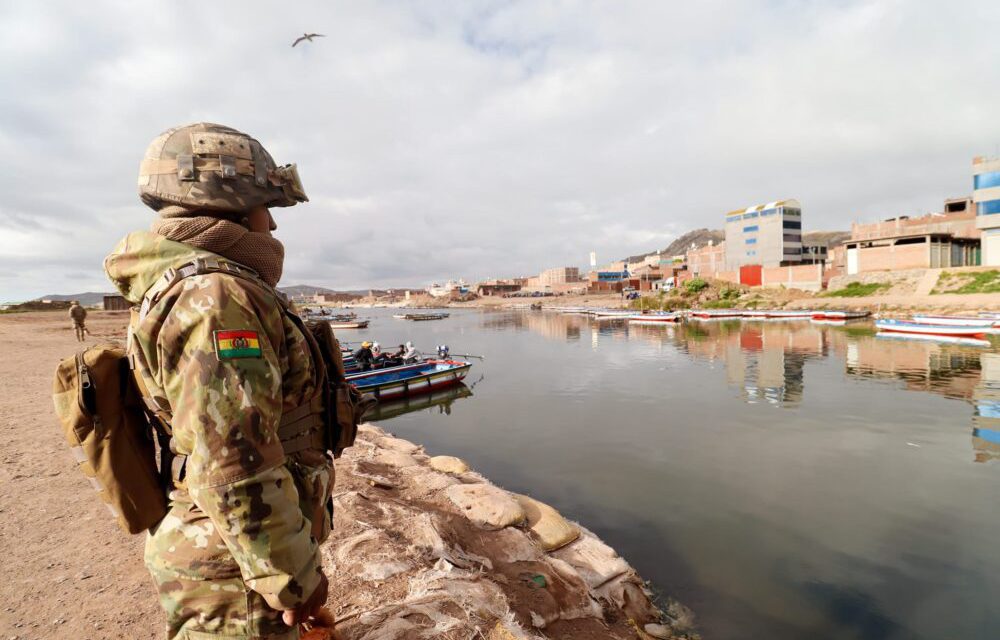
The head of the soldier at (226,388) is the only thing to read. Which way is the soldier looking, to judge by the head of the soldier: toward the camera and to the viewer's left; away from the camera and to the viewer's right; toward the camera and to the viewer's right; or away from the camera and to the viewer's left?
away from the camera and to the viewer's right

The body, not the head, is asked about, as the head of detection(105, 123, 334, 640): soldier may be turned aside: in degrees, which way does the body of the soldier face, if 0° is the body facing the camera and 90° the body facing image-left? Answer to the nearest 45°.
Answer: approximately 270°

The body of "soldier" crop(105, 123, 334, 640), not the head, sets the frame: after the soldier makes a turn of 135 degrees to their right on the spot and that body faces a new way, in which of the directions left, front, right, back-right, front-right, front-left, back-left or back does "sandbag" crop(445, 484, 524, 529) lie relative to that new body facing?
back

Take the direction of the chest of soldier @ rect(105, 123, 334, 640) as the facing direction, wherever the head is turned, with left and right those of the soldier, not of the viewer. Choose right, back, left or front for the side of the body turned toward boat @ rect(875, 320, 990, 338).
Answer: front
